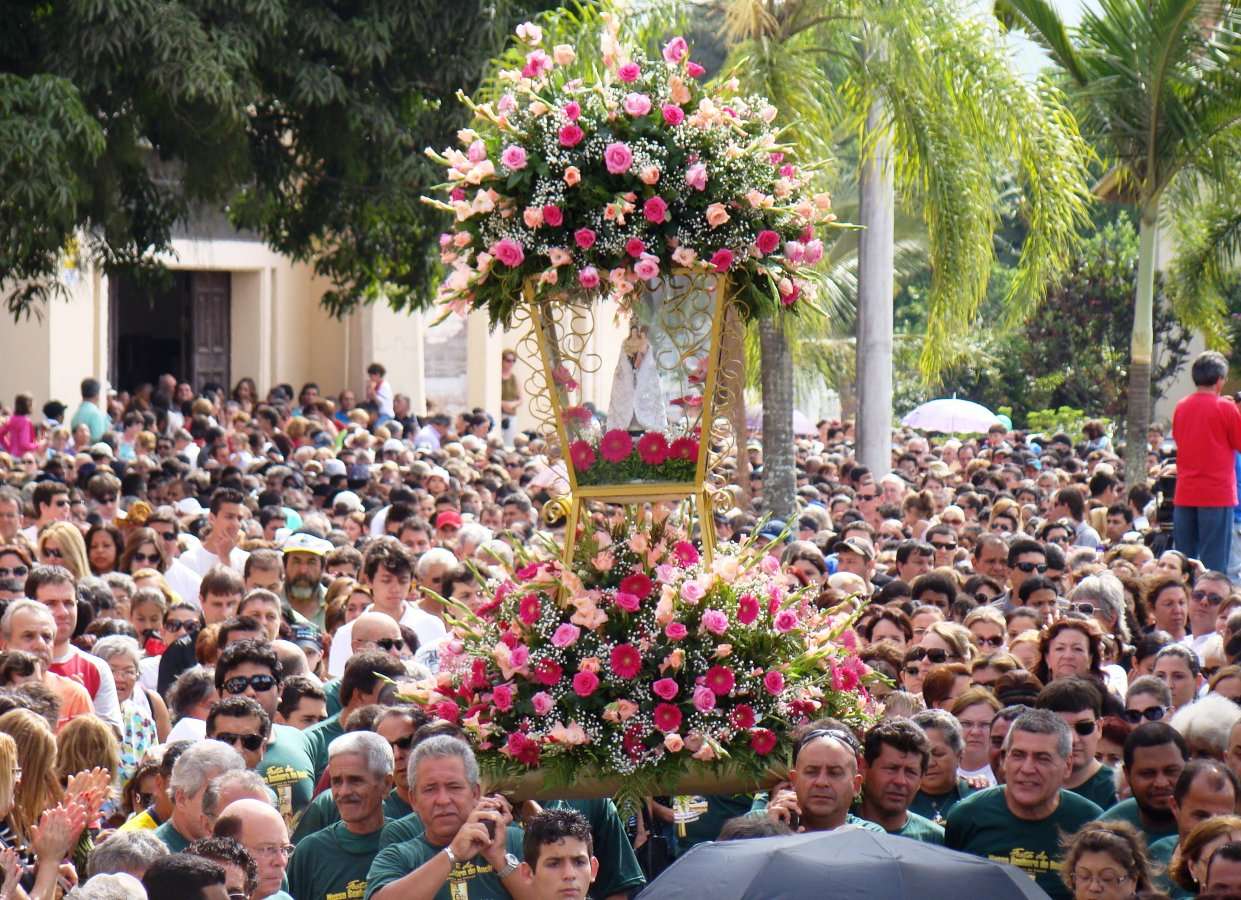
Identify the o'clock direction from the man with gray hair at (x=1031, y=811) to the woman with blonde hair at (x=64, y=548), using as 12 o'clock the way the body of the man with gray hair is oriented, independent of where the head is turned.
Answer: The woman with blonde hair is roughly at 4 o'clock from the man with gray hair.

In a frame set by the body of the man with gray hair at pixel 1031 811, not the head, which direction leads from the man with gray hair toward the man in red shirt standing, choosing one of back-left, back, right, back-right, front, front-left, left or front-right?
back

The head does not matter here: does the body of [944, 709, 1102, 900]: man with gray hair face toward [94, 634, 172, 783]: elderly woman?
no

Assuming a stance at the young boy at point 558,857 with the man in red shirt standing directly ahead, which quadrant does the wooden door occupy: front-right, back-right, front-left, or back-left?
front-left

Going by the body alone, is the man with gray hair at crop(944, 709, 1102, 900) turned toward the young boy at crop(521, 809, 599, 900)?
no

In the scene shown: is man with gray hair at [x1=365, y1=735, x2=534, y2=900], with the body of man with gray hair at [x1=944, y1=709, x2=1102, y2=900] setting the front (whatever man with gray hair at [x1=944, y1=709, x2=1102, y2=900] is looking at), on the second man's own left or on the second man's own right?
on the second man's own right

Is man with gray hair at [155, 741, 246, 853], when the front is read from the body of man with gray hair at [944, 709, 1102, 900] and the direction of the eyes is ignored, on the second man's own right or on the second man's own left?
on the second man's own right

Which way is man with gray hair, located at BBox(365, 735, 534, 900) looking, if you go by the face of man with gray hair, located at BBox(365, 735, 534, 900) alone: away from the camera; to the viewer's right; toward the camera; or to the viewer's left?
toward the camera

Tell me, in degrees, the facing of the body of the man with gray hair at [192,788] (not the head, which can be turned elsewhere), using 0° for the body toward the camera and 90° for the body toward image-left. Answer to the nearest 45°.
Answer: approximately 315°

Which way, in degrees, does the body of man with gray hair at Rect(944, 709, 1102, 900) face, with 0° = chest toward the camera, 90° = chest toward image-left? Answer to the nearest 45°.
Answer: approximately 0°

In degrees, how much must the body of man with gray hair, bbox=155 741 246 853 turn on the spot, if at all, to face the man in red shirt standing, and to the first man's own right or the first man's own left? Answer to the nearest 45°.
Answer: approximately 90° to the first man's own left

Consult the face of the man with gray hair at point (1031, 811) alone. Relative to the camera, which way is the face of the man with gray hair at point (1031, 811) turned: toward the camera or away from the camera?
toward the camera

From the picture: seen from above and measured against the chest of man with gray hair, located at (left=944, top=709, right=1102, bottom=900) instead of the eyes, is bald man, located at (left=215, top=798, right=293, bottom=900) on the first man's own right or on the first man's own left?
on the first man's own right

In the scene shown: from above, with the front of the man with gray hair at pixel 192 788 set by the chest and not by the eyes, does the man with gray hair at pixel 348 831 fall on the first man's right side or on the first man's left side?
on the first man's left side

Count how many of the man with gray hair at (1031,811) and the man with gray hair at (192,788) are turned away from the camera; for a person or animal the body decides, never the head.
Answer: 0
